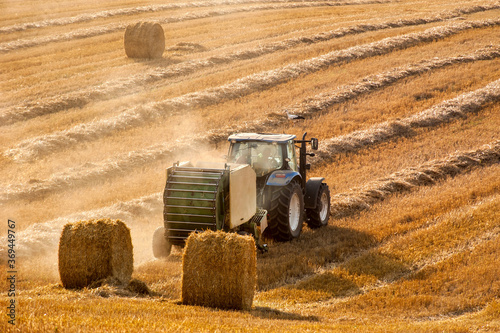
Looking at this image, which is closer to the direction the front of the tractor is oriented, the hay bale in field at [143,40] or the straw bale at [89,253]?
the hay bale in field

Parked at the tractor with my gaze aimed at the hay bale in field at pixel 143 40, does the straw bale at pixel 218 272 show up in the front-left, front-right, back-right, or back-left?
back-left

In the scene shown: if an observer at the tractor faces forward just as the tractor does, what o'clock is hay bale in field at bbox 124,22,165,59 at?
The hay bale in field is roughly at 10 o'clock from the tractor.

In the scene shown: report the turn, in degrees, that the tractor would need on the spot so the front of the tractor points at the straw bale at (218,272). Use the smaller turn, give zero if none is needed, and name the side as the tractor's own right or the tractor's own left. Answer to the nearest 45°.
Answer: approximately 135° to the tractor's own right

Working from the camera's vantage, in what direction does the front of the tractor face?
facing away from the viewer and to the right of the viewer

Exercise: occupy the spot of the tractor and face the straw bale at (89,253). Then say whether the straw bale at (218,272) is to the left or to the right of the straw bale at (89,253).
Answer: left

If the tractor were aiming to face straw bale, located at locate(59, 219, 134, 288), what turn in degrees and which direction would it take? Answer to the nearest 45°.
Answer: approximately 180°

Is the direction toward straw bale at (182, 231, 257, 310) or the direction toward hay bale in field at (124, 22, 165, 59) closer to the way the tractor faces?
the hay bale in field
